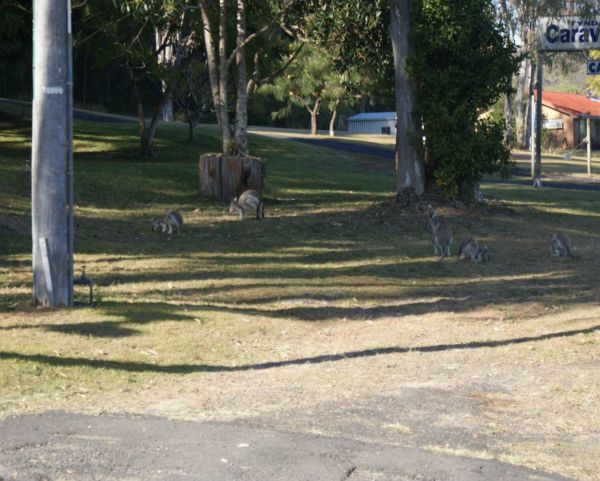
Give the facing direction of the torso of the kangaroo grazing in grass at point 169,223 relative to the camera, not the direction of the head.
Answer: to the viewer's left

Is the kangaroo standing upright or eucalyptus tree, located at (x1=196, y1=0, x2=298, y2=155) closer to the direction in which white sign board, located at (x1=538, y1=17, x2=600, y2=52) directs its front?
the kangaroo standing upright

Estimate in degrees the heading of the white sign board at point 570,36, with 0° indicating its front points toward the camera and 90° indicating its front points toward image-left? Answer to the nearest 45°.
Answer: approximately 0°

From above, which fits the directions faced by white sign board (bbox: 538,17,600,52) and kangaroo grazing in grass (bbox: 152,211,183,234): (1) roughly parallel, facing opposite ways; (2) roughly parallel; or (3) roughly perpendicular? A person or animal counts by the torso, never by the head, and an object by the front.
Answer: roughly perpendicular

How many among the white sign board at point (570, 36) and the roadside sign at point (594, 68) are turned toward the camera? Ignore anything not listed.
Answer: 2

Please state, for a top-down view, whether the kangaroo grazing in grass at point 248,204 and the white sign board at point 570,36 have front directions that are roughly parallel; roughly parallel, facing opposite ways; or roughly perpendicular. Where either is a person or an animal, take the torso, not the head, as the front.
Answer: roughly perpendicular

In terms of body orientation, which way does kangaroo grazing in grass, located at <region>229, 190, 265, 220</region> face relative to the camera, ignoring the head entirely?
to the viewer's left
